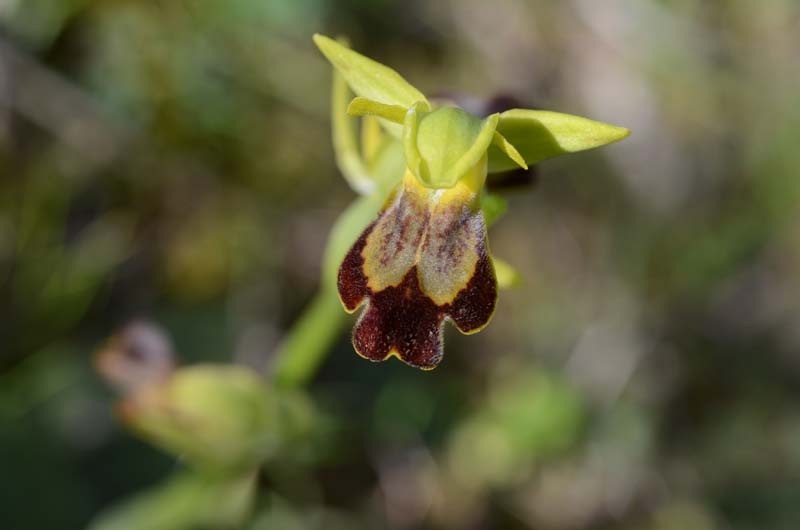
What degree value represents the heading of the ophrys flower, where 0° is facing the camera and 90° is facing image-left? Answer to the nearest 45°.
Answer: approximately 0°
